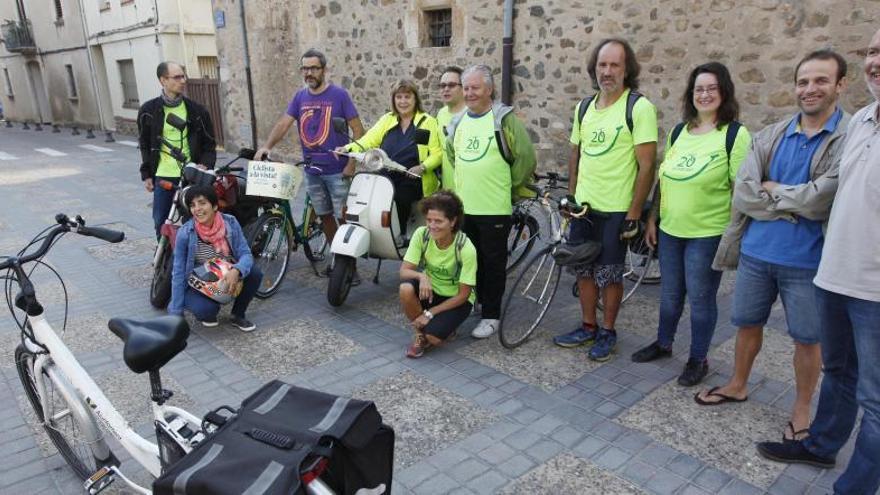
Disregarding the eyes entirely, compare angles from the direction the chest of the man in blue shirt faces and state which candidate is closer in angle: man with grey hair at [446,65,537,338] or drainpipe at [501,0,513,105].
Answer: the man with grey hair

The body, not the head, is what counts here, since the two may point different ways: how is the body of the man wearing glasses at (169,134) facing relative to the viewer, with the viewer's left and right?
facing the viewer

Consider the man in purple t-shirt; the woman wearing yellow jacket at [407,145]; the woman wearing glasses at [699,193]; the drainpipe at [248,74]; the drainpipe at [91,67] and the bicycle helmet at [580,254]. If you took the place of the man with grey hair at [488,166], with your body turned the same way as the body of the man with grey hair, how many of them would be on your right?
4

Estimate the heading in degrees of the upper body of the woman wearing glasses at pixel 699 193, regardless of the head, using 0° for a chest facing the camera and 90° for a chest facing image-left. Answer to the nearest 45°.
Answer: approximately 45°

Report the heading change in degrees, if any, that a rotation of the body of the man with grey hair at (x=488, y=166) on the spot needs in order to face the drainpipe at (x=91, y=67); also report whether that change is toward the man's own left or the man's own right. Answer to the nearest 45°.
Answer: approximately 90° to the man's own right

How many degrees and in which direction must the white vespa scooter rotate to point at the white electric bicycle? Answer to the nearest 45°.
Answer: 0° — it already faces it

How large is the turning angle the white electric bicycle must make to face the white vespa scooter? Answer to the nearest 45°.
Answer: approximately 90° to its right

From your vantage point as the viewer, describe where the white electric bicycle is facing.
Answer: facing away from the viewer and to the left of the viewer

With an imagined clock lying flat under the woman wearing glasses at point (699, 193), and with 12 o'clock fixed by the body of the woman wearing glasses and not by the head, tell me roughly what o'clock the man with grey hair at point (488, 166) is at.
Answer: The man with grey hair is roughly at 2 o'clock from the woman wearing glasses.

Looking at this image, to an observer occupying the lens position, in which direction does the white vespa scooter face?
facing the viewer and to the left of the viewer
